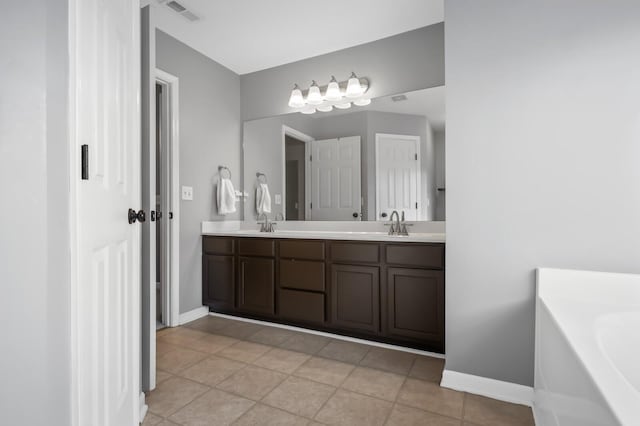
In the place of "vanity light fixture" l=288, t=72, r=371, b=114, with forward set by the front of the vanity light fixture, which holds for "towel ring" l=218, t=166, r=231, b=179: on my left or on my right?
on my right

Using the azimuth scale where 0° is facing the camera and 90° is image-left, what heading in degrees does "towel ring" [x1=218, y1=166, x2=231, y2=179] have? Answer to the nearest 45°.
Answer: approximately 315°

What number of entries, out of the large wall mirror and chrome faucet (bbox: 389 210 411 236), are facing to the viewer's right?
0

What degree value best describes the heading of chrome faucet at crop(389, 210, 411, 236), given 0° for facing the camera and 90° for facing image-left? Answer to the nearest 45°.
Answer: approximately 45°

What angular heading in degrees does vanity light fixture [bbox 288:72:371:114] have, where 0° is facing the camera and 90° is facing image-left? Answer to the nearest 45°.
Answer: approximately 45°

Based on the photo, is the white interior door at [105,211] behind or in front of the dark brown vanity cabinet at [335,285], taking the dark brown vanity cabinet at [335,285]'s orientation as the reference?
in front

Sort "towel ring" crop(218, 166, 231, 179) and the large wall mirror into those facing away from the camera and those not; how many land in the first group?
0

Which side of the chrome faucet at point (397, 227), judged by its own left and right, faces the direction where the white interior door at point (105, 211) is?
front

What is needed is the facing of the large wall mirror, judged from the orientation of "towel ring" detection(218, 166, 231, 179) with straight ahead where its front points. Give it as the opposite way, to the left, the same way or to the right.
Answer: to the right

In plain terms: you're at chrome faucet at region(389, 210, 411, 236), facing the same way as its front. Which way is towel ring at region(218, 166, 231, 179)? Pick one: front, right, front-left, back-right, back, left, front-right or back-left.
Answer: front-right

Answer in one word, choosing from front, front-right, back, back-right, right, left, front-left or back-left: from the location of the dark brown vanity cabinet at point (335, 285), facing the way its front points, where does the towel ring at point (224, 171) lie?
right

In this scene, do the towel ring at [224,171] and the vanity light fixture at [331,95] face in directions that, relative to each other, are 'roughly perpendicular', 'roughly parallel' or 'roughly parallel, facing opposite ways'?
roughly perpendicular
